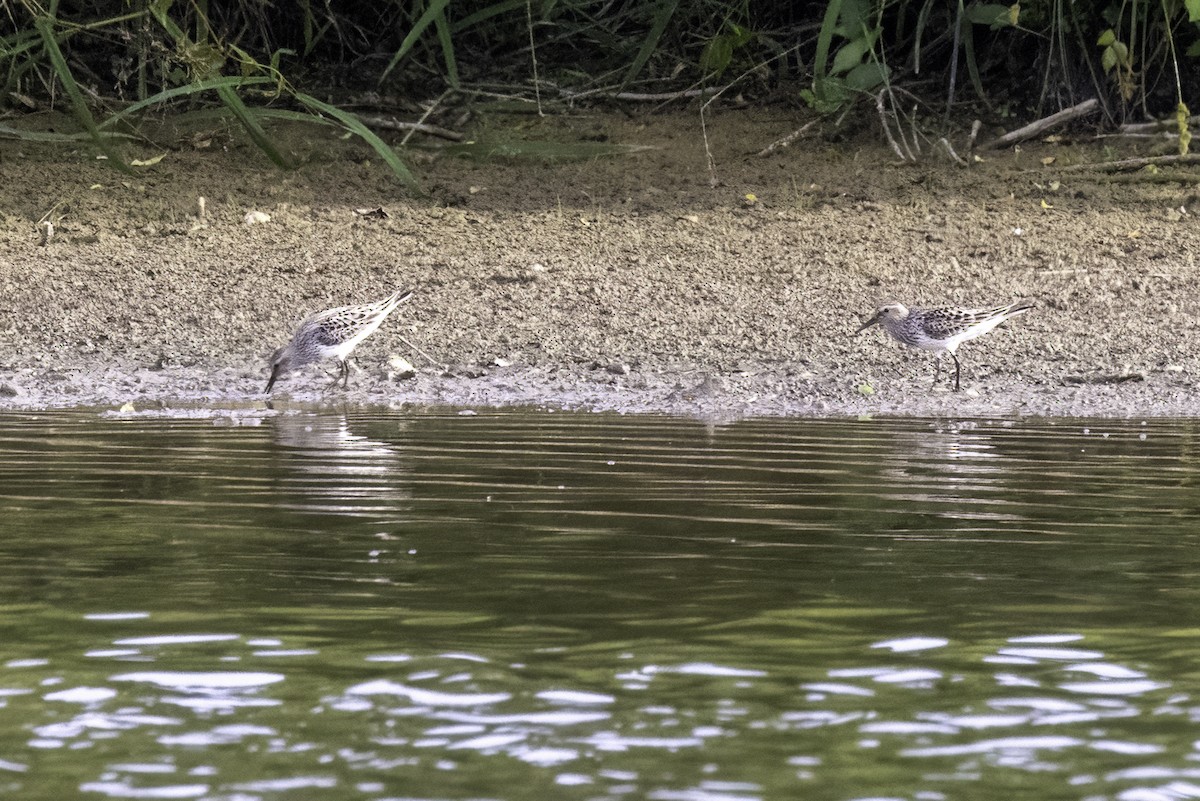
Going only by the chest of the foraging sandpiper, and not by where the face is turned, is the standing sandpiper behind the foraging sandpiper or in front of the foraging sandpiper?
behind

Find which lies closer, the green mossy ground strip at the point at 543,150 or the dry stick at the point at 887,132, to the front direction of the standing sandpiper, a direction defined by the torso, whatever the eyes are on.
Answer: the green mossy ground strip

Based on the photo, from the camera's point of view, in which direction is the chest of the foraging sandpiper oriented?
to the viewer's left

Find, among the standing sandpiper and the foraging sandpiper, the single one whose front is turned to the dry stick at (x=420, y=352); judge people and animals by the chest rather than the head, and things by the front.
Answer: the standing sandpiper

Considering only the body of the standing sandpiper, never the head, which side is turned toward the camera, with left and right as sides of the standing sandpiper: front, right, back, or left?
left

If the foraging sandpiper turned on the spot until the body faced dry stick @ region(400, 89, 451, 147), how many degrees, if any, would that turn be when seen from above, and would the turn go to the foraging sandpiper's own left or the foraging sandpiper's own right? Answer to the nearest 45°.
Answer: approximately 90° to the foraging sandpiper's own right

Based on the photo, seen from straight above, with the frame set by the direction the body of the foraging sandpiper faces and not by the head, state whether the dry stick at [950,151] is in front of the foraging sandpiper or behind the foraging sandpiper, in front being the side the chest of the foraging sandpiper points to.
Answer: behind

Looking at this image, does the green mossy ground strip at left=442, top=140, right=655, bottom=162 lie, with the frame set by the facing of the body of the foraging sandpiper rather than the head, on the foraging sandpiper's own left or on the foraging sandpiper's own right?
on the foraging sandpiper's own right

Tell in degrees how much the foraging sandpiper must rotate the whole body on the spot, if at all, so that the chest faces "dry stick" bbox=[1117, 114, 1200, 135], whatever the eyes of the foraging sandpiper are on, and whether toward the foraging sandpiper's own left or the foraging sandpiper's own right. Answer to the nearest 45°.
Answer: approximately 180°

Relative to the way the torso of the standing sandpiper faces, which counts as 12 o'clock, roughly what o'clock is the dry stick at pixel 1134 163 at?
The dry stick is roughly at 4 o'clock from the standing sandpiper.

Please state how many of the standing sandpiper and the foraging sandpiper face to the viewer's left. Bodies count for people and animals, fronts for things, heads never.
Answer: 2
